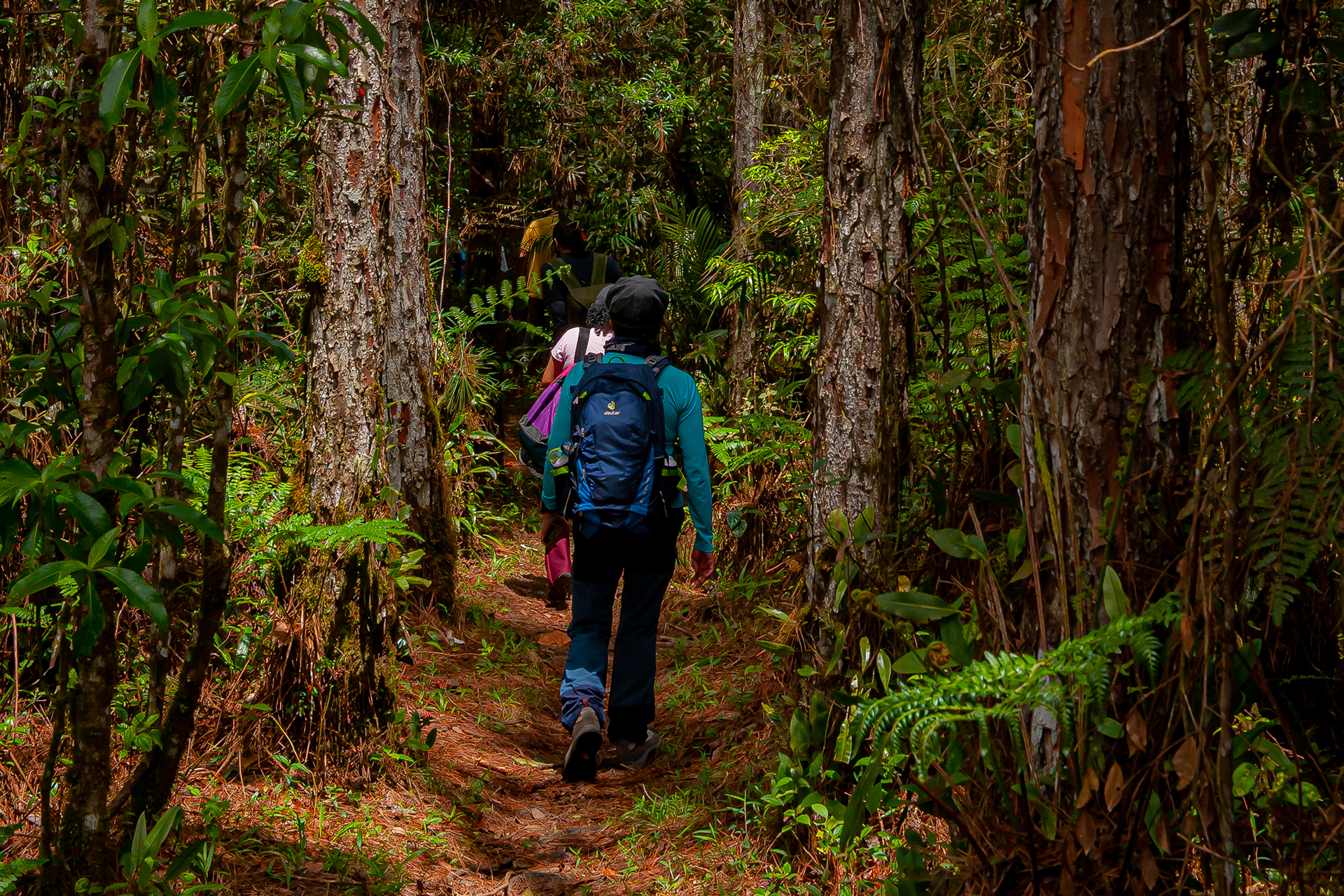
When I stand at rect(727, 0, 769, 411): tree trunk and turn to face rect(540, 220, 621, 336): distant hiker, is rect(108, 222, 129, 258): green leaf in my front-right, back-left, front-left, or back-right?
front-left

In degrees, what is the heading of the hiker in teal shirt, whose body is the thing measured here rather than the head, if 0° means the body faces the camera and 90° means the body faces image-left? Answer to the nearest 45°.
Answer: approximately 180°

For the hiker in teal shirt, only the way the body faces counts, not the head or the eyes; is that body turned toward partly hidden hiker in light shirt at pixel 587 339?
yes

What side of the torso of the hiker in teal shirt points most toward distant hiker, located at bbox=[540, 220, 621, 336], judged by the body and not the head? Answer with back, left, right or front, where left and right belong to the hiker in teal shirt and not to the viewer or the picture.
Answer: front

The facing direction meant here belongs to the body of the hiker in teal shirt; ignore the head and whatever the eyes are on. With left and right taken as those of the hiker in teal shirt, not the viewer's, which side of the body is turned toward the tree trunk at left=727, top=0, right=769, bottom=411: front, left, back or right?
front

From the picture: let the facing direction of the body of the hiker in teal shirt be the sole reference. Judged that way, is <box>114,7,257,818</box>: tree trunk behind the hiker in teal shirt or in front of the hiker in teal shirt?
behind

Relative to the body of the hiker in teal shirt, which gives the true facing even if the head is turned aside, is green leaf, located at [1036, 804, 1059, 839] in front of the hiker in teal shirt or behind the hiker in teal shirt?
behind

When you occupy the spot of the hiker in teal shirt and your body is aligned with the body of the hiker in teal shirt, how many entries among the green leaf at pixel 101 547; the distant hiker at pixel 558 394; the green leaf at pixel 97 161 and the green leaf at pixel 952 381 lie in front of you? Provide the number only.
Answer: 1

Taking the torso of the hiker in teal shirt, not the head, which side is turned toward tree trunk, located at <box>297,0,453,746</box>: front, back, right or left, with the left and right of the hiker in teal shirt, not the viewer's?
left
